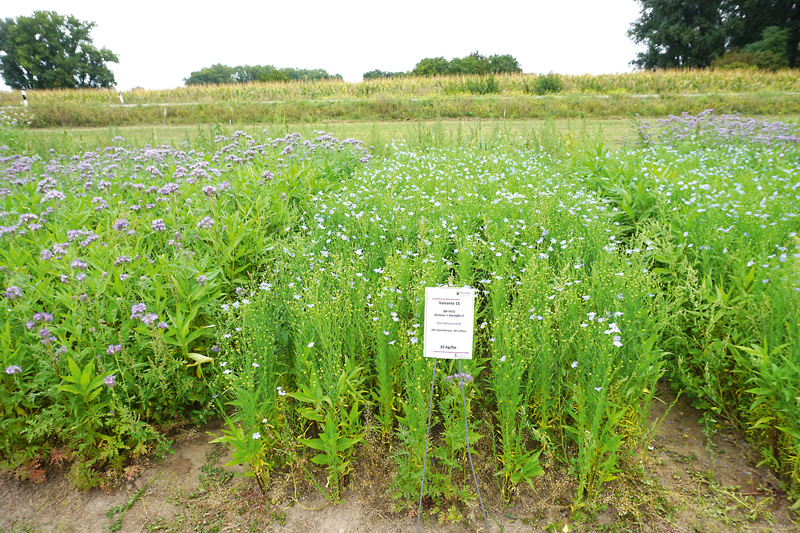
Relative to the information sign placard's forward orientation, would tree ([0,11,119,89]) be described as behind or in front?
behind

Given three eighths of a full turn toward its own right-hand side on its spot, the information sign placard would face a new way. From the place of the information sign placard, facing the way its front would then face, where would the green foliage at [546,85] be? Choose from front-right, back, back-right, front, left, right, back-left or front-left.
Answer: front-right

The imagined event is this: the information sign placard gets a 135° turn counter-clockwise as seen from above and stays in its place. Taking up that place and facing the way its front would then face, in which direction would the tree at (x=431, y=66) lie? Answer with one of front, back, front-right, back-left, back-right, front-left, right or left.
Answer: front-left

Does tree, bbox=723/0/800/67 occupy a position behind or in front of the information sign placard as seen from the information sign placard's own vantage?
behind
